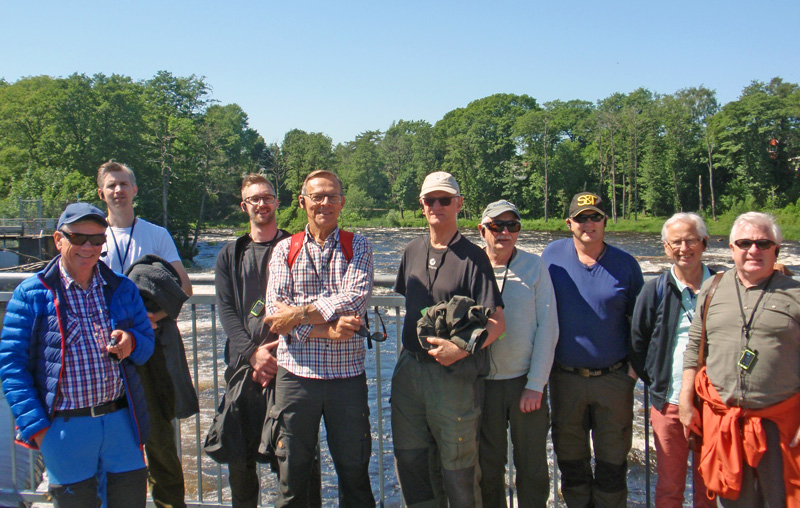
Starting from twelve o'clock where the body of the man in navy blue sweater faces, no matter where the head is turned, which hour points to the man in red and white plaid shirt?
The man in red and white plaid shirt is roughly at 2 o'clock from the man in navy blue sweater.

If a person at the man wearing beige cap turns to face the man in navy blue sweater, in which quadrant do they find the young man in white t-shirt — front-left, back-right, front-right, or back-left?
back-left

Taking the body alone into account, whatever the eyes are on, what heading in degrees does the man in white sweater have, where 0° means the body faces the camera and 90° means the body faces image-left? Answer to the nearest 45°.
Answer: approximately 45°

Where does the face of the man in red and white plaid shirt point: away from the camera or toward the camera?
toward the camera

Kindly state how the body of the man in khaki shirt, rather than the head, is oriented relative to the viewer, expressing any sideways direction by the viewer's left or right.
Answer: facing the viewer

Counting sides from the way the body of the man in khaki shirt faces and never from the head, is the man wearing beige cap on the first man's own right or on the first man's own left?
on the first man's own right

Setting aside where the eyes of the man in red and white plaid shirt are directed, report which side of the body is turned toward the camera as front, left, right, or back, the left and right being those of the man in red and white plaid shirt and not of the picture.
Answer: front

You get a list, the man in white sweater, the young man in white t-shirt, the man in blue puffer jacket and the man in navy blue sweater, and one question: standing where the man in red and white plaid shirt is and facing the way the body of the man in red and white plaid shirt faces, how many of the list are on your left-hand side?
2

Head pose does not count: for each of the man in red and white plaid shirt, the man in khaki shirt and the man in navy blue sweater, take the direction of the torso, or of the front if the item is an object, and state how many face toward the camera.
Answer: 3

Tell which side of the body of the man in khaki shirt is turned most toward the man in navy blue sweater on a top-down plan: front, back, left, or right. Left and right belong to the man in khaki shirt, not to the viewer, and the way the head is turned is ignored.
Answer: right

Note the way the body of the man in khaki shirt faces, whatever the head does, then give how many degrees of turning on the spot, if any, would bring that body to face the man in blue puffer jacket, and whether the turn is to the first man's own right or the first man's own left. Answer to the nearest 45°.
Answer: approximately 45° to the first man's own right

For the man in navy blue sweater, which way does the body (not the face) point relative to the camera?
toward the camera

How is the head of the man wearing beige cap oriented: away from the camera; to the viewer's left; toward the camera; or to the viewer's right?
toward the camera
